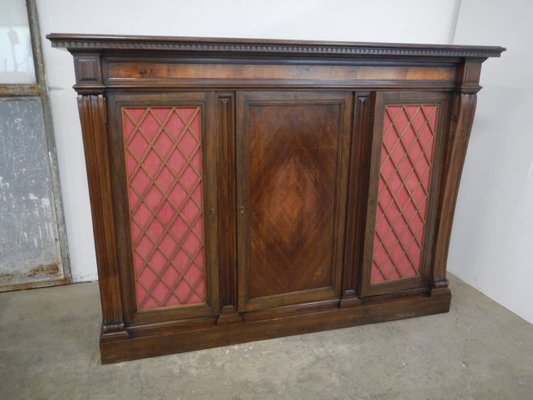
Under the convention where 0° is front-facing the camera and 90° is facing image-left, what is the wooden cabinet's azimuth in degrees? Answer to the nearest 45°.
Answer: approximately 0°
